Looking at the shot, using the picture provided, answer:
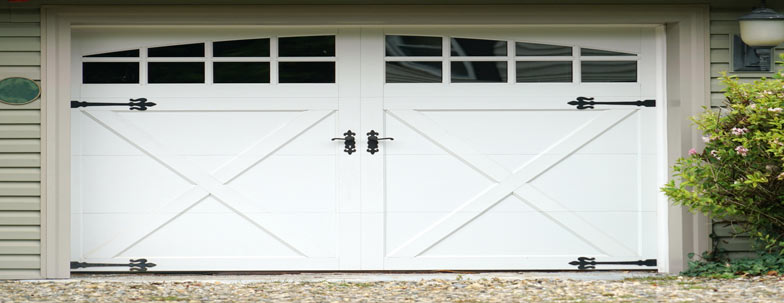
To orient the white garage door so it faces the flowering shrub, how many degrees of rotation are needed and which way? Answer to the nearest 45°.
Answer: approximately 90° to its left

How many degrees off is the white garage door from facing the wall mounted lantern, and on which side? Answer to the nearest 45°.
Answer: approximately 90° to its left

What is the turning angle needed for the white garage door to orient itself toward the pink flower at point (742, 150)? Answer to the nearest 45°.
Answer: approximately 90° to its left

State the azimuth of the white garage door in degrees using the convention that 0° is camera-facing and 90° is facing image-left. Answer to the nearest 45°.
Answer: approximately 0°
